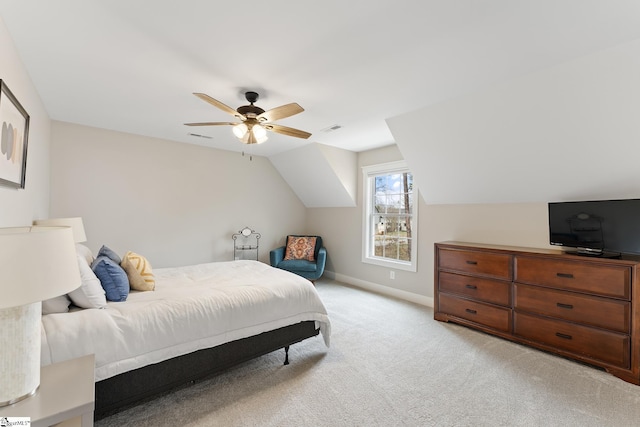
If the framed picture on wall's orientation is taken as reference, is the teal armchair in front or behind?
in front

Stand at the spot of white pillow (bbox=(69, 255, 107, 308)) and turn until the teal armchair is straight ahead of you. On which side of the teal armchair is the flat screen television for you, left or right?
right

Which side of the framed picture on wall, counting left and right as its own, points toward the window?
front

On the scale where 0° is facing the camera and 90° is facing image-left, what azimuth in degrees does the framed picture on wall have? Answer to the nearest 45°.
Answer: approximately 270°

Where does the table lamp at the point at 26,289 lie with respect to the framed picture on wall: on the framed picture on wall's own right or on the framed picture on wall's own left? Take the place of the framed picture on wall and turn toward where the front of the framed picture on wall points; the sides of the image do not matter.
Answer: on the framed picture on wall's own right

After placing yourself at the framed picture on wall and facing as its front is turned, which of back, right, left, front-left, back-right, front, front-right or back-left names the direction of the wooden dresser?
front-right
